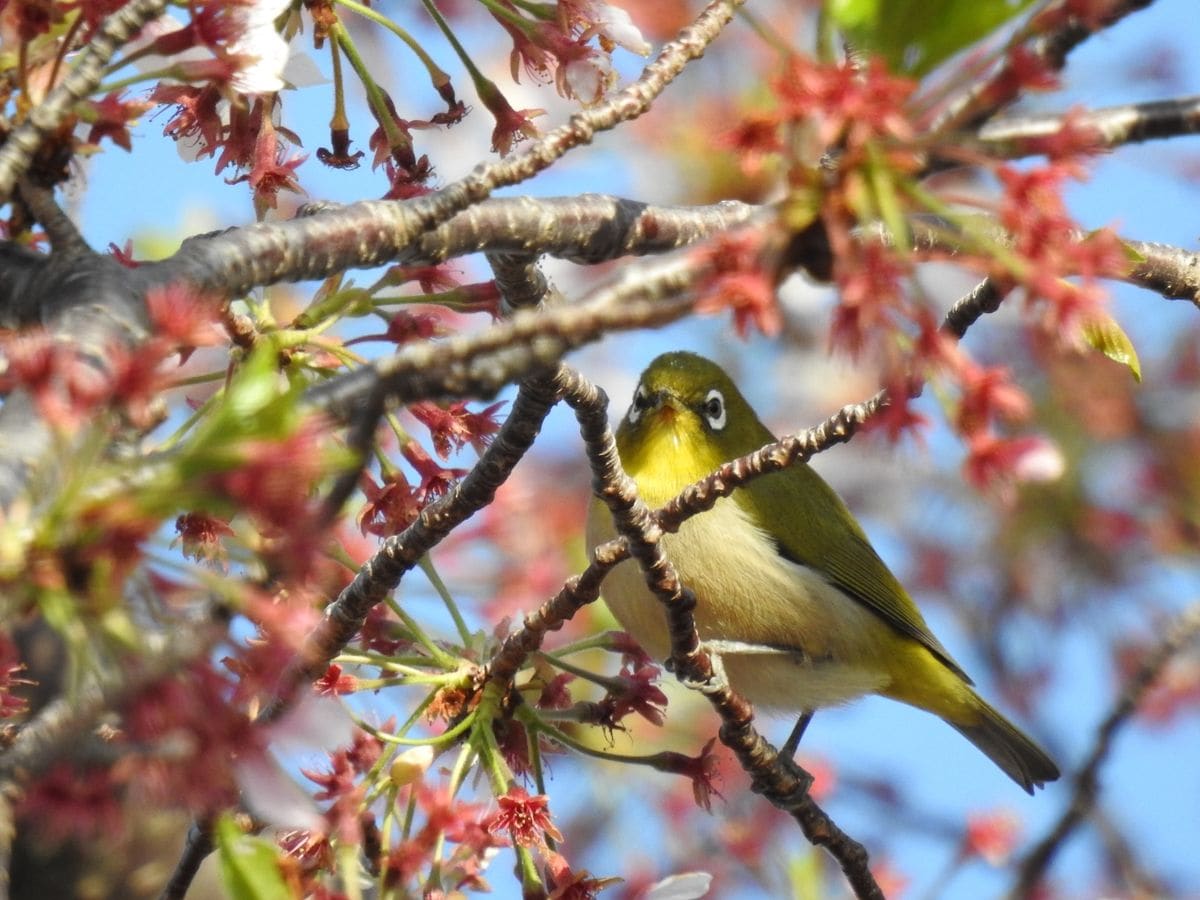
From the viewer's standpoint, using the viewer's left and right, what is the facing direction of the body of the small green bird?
facing the viewer and to the left of the viewer
